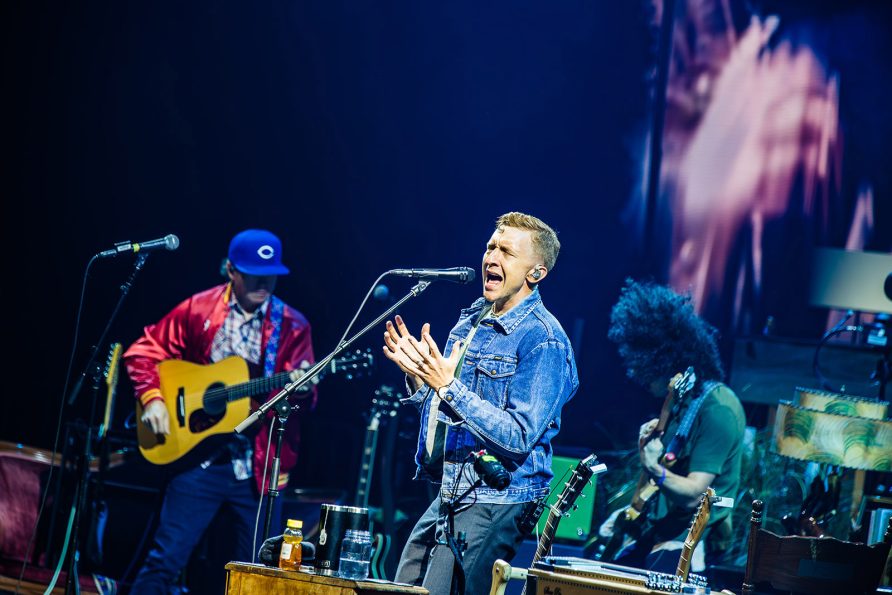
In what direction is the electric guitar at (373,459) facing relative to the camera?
toward the camera

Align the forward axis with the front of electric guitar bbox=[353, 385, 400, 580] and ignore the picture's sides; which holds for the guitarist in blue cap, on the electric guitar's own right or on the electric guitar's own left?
on the electric guitar's own right

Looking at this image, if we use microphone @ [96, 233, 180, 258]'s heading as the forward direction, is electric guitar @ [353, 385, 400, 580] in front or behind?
in front

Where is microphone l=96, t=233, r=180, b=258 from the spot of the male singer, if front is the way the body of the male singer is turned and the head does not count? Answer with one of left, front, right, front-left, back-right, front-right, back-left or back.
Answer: right

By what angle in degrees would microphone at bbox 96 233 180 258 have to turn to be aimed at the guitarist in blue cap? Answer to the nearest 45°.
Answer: approximately 45° to its left

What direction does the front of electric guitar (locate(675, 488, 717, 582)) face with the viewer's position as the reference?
facing the viewer and to the left of the viewer

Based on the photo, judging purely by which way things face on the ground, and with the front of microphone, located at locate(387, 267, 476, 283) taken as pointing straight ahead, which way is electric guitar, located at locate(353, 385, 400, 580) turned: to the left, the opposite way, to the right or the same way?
to the right

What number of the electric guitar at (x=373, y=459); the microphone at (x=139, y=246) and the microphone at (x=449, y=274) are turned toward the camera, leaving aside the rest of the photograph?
1

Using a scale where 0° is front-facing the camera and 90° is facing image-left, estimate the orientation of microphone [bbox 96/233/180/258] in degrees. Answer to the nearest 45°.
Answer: approximately 270°

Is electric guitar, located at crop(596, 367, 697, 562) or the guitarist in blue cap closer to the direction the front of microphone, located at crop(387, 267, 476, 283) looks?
the electric guitar

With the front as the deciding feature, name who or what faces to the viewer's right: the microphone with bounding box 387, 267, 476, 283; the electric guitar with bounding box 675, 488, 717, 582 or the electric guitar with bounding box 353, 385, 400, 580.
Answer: the microphone

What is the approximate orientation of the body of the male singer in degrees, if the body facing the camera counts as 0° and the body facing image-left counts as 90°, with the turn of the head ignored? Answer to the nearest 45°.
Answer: approximately 45°

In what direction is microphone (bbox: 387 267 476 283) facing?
to the viewer's right

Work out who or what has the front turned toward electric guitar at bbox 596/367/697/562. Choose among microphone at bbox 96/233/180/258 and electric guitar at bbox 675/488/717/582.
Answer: the microphone
